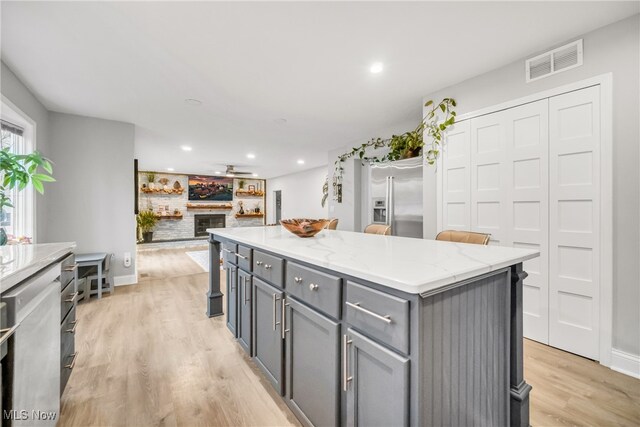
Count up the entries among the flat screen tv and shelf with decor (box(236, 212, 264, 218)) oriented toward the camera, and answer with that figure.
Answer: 2

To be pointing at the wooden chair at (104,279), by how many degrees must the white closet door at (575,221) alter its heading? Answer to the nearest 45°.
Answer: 0° — it already faces it

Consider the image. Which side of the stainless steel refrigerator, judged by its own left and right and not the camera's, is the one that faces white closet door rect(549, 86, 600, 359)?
left

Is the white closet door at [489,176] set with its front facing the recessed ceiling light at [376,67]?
yes

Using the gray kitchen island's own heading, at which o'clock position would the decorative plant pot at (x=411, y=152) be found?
The decorative plant pot is roughly at 5 o'clock from the gray kitchen island.

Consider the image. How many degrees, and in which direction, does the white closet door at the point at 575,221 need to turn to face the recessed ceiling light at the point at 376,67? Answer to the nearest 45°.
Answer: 0° — it already faces it

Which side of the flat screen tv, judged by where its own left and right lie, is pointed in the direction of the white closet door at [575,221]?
front

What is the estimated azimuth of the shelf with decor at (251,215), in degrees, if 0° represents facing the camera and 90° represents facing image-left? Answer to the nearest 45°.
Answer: approximately 0°
